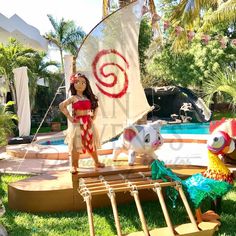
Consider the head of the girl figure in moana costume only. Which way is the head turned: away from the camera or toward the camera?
toward the camera

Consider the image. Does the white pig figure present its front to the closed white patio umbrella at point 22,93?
no

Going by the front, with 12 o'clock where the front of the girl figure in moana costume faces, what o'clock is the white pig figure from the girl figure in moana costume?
The white pig figure is roughly at 8 o'clock from the girl figure in moana costume.

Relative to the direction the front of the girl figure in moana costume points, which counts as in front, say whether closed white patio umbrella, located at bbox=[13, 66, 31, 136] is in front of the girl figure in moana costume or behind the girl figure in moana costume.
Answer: behind

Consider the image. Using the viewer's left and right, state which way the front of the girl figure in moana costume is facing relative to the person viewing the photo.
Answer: facing the viewer

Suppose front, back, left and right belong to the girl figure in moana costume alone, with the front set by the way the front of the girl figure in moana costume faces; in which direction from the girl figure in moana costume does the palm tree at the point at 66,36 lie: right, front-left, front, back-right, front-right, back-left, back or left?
back

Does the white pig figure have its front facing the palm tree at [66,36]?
no

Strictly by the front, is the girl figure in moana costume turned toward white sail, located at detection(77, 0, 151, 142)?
no

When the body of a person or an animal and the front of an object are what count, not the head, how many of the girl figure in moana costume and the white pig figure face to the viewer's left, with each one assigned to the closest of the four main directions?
0

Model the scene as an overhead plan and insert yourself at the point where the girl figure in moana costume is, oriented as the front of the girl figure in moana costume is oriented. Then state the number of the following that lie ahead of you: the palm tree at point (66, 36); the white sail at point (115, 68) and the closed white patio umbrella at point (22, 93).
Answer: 0

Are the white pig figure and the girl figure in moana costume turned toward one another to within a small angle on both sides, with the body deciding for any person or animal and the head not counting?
no
